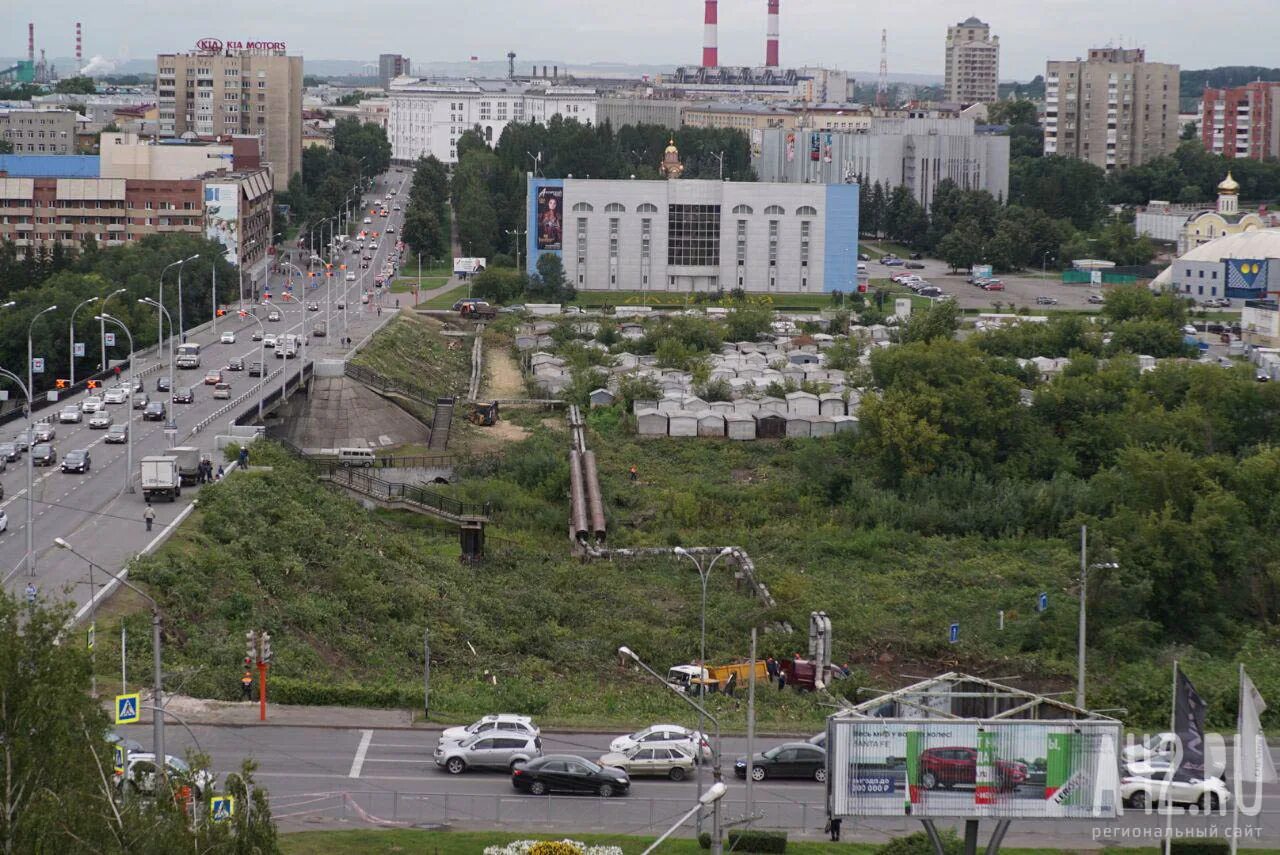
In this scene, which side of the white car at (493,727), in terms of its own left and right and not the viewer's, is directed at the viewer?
left

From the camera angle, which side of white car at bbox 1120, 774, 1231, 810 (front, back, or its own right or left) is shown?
right

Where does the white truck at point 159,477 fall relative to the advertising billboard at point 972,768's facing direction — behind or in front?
behind

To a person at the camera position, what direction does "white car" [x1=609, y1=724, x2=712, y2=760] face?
facing to the left of the viewer

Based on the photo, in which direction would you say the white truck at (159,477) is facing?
away from the camera

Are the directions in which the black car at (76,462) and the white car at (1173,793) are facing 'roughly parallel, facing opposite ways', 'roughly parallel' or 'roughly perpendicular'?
roughly perpendicular

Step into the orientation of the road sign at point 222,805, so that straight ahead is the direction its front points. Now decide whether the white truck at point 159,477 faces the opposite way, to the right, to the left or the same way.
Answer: the opposite way

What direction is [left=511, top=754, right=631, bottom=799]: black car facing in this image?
to the viewer's right

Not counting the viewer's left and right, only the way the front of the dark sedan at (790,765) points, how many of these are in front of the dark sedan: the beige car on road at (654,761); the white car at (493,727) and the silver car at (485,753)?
3

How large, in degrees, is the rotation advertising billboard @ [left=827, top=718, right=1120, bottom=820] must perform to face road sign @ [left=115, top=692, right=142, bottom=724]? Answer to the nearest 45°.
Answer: approximately 90° to its right

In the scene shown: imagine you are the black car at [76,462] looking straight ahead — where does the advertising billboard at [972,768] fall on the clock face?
The advertising billboard is roughly at 10 o'clock from the black car.
